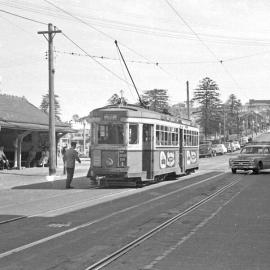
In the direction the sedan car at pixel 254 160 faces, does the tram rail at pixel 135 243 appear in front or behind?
in front

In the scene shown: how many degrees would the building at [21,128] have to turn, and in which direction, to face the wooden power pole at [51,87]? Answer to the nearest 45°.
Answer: approximately 45° to its right

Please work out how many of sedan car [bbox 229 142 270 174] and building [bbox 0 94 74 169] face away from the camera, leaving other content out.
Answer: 0

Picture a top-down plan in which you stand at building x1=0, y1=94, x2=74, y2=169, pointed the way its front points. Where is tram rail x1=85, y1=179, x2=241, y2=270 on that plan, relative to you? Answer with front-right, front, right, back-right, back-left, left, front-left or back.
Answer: front-right

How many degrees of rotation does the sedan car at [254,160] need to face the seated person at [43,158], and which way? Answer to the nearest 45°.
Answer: approximately 45° to its right

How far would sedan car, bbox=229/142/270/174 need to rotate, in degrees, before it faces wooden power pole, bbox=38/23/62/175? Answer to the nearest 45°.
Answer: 0° — it already faces it

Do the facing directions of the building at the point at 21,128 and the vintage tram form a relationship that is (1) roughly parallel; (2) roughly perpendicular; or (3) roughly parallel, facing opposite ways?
roughly perpendicular

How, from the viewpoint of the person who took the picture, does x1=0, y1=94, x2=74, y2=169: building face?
facing the viewer and to the right of the viewer

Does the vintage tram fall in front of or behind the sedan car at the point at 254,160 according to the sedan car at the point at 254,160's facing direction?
in front

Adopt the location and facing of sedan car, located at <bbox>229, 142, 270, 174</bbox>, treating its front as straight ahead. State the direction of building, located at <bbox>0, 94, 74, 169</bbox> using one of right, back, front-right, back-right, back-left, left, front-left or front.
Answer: front-right

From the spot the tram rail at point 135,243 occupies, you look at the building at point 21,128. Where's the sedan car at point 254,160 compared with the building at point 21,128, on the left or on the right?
right
